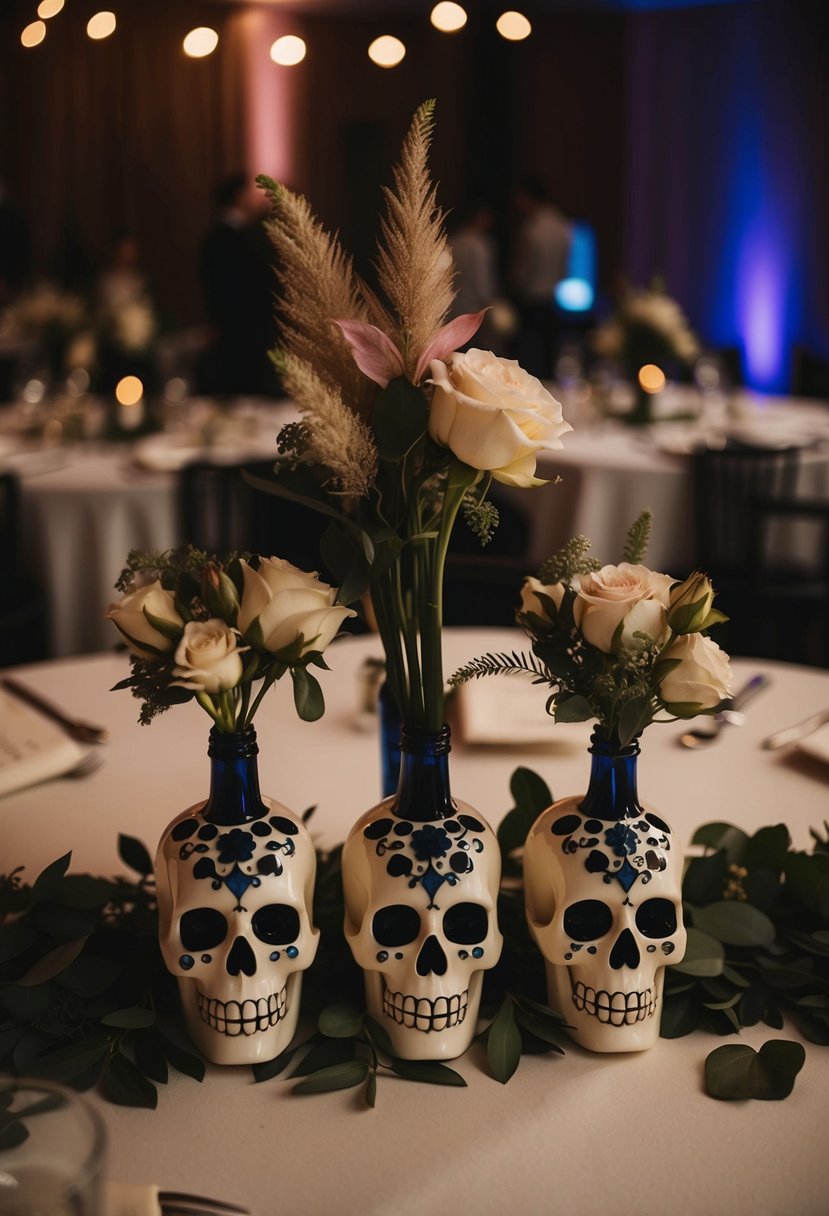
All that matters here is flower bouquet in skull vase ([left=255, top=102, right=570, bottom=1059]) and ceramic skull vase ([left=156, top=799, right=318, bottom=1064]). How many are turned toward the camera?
2

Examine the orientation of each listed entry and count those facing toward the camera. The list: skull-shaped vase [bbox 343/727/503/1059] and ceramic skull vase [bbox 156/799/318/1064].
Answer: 2

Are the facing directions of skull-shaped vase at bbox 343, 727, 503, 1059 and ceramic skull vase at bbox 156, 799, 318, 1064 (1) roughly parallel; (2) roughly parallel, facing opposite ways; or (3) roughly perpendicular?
roughly parallel

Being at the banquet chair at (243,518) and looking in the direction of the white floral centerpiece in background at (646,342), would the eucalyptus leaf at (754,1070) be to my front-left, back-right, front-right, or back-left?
back-right

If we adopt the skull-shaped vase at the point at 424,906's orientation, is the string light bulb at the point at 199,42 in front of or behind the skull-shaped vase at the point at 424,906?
behind

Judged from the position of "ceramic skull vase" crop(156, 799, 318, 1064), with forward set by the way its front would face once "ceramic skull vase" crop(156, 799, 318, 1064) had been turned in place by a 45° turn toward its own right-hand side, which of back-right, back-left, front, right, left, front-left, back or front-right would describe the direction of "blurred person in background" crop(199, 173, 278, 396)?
back-right

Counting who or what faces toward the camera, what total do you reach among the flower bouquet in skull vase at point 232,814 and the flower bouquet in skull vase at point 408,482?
2

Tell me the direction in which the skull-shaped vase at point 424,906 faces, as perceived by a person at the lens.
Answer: facing the viewer

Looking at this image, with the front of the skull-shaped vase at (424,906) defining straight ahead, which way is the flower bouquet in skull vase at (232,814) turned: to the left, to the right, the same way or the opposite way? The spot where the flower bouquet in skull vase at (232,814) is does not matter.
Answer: the same way

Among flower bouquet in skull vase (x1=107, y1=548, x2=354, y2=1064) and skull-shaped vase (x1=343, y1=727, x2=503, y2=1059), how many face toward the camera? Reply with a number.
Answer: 2

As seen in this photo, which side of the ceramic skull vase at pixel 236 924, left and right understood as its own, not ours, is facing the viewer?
front

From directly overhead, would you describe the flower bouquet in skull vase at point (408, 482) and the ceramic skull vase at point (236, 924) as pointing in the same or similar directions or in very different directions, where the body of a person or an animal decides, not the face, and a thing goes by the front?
same or similar directions

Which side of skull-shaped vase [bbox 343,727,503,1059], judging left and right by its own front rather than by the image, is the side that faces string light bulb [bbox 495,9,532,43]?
back
